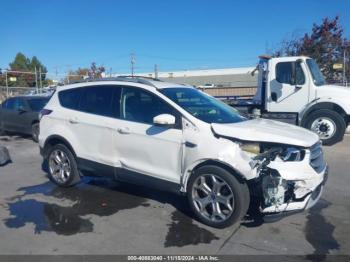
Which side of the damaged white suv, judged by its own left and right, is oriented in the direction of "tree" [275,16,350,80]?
left

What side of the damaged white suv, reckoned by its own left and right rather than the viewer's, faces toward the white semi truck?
left

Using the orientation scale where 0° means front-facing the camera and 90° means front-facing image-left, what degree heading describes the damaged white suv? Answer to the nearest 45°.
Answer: approximately 315°
